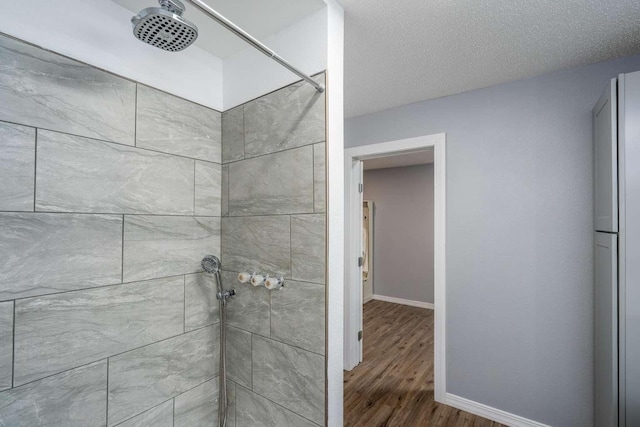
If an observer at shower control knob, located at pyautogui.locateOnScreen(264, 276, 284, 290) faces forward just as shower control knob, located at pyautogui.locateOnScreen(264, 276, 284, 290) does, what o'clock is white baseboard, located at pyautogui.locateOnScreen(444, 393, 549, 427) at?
The white baseboard is roughly at 7 o'clock from the shower control knob.

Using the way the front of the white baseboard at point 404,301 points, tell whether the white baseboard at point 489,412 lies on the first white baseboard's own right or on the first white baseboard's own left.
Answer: on the first white baseboard's own left

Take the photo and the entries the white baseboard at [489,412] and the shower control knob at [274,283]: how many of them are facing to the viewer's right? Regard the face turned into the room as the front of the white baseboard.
0
